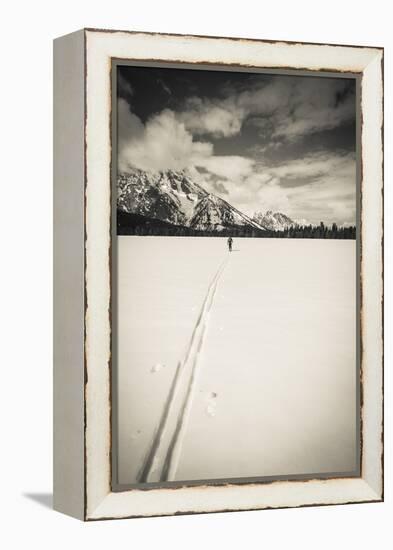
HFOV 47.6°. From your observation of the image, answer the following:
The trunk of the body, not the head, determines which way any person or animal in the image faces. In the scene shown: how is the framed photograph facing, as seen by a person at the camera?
facing the viewer and to the right of the viewer
